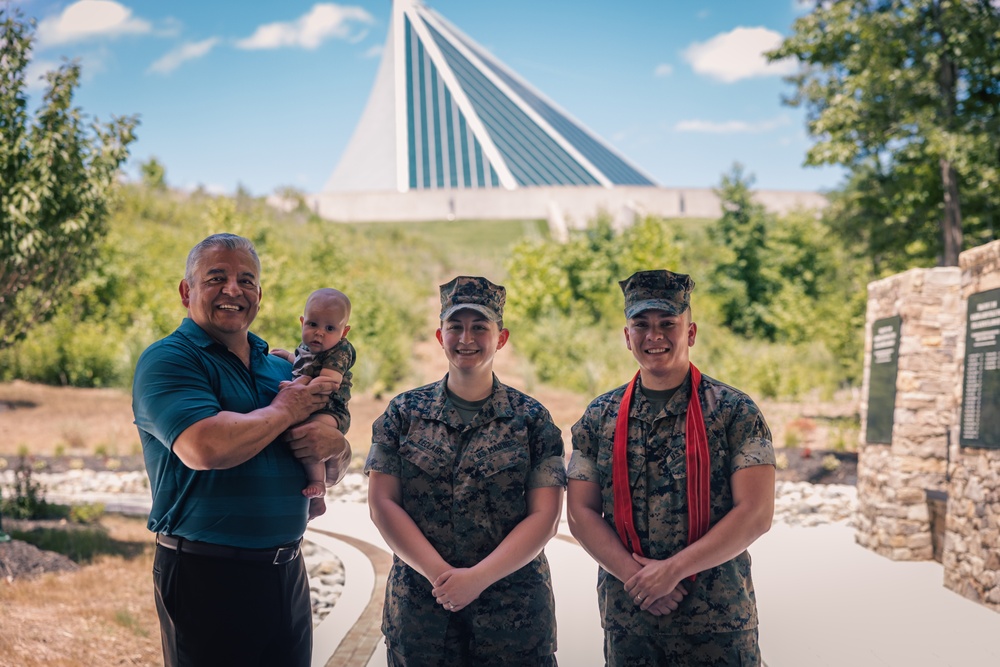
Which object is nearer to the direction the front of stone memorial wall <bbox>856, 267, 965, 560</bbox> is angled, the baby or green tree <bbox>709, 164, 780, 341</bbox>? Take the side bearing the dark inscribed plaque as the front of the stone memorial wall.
the baby

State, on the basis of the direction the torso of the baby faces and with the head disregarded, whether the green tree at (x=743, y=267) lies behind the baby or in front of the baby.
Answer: behind

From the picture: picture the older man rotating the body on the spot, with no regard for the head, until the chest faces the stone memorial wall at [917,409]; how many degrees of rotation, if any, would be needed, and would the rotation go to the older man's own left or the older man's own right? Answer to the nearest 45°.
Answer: approximately 90° to the older man's own left

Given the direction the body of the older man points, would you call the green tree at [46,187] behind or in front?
behind

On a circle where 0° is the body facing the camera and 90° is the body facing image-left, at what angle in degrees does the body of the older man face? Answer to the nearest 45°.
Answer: approximately 315°

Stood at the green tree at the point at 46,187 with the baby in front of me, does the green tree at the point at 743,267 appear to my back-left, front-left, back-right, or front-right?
back-left

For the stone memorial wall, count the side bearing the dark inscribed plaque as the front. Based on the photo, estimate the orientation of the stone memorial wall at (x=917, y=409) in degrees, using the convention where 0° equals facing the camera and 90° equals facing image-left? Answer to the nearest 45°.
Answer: approximately 45°

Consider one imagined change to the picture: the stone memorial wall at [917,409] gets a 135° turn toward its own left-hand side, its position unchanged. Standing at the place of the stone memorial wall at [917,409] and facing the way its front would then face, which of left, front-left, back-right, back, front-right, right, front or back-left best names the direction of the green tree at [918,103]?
left

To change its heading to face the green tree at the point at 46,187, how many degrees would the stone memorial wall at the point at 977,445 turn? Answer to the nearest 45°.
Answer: approximately 45° to its right

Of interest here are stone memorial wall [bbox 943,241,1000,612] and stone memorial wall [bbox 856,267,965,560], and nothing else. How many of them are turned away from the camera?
0

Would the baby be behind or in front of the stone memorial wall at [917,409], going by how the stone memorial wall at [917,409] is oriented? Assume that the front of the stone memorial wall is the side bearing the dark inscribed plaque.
in front
